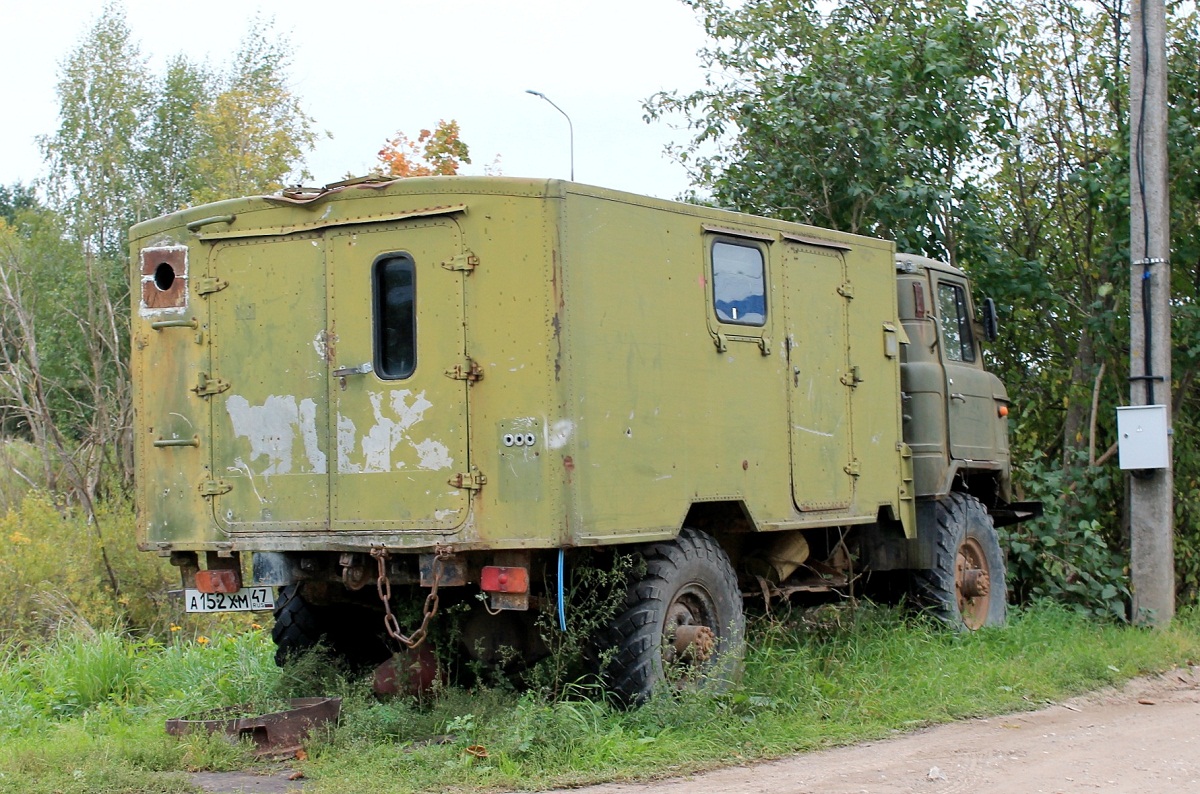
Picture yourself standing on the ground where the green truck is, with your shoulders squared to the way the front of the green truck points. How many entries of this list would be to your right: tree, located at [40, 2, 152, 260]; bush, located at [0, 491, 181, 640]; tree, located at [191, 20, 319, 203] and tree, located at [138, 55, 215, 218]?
0

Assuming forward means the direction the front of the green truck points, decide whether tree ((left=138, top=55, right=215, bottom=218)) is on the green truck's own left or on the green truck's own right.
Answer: on the green truck's own left

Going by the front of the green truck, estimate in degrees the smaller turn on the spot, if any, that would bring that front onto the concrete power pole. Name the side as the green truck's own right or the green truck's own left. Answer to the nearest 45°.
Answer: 0° — it already faces it

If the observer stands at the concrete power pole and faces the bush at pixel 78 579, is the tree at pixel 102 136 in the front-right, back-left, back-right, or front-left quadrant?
front-right

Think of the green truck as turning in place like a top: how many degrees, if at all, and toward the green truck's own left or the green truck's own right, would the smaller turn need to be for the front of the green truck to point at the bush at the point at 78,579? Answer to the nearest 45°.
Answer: approximately 90° to the green truck's own left

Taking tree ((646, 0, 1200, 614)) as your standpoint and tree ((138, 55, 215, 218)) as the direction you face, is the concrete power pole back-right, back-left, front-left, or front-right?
back-left

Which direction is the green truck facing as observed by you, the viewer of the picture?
facing away from the viewer and to the right of the viewer

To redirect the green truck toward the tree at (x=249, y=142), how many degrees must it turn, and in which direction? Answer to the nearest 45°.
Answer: approximately 45° to its left

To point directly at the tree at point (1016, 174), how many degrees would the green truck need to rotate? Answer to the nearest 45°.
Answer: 0° — it already faces it

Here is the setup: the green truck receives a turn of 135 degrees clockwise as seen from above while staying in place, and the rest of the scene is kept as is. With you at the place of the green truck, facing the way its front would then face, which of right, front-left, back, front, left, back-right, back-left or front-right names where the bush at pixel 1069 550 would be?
back-left
